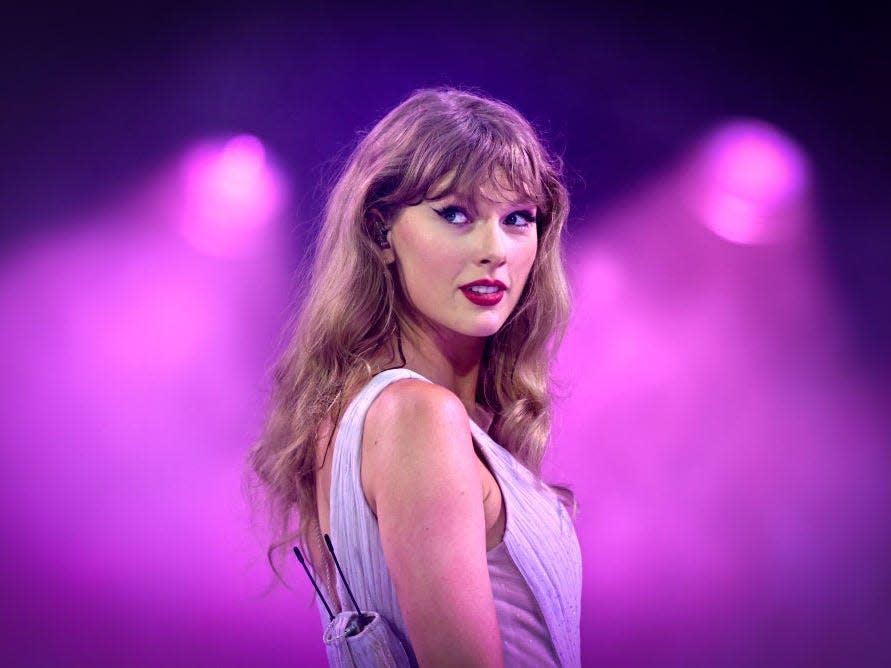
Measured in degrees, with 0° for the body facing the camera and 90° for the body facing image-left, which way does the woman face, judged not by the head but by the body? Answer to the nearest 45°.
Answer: approximately 270°
